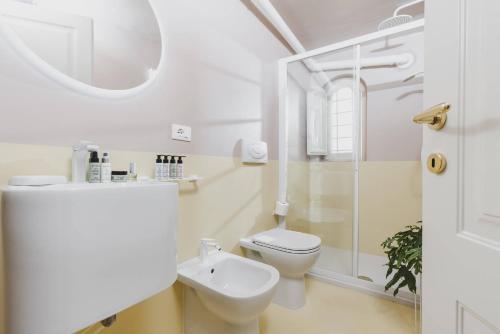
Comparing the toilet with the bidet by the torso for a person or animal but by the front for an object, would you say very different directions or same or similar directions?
same or similar directions

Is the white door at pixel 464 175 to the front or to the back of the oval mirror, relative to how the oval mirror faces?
to the front

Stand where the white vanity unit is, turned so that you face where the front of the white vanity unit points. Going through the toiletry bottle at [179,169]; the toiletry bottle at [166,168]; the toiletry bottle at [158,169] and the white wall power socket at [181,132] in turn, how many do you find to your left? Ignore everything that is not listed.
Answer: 4

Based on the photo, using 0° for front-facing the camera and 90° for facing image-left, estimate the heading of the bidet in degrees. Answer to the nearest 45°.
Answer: approximately 315°

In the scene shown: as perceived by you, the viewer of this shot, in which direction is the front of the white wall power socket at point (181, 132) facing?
facing the viewer and to the right of the viewer

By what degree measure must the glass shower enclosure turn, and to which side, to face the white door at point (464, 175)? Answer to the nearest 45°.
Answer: approximately 45° to its left

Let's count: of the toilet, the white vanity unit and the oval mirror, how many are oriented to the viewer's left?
0

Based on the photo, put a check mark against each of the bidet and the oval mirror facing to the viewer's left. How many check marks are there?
0

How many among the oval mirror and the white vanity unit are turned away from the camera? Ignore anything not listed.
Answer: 0
